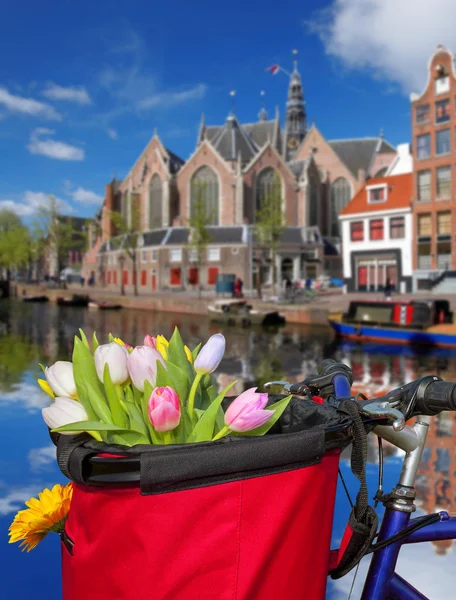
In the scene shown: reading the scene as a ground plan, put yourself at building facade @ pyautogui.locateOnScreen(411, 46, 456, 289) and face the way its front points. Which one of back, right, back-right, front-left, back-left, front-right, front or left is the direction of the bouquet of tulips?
front-left

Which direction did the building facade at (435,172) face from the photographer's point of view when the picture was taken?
facing the viewer and to the left of the viewer

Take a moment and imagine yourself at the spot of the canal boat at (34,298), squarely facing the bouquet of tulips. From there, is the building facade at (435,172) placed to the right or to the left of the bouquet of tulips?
left

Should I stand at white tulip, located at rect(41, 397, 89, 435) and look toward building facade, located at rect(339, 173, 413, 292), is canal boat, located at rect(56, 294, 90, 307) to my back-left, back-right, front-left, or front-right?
front-left

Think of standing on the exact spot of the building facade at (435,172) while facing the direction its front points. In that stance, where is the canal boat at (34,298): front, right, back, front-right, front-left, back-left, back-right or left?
front-right

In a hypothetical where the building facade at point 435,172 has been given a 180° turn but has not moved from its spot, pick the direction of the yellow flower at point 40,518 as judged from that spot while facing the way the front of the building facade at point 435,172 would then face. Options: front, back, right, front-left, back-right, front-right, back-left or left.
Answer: back-right

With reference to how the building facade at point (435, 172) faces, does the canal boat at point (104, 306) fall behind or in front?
in front

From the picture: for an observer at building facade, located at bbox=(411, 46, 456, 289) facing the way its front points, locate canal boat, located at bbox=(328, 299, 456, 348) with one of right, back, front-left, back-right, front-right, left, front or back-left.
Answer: front-left

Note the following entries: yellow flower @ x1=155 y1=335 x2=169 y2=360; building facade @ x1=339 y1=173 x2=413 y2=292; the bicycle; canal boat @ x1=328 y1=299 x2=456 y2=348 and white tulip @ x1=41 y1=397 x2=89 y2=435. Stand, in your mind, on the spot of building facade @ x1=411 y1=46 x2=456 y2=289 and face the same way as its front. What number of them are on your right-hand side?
1
